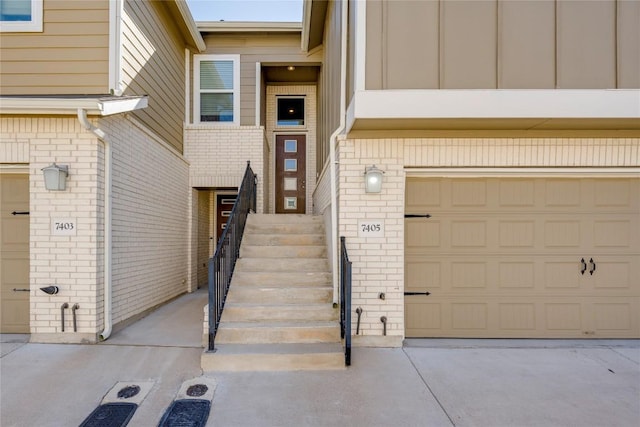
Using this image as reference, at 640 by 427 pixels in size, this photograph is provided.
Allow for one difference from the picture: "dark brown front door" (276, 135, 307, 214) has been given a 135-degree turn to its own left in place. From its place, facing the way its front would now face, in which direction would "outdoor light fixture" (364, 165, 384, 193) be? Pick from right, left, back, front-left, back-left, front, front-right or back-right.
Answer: back-right

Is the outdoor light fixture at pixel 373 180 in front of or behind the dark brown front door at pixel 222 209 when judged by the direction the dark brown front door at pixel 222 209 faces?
in front

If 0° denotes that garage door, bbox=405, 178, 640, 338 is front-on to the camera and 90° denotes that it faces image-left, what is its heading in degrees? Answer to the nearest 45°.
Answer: approximately 0°

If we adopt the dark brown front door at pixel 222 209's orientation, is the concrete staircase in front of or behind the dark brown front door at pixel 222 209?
in front

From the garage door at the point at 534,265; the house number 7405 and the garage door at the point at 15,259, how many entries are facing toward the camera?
3

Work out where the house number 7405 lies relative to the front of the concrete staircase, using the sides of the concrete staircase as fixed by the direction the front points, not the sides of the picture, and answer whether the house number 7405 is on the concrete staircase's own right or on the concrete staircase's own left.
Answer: on the concrete staircase's own left

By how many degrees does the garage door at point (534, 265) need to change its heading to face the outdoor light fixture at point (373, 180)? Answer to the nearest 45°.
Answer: approximately 45° to its right
